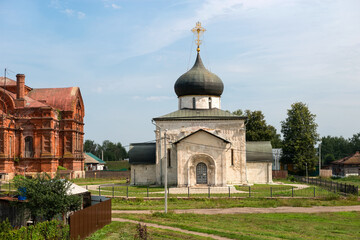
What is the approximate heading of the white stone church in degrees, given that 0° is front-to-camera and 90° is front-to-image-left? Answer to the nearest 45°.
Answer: approximately 0°

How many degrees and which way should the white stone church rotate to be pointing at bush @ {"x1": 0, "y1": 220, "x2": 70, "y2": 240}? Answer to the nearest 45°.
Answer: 0° — it already faces it

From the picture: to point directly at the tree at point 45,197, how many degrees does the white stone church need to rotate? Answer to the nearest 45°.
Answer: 0° — it already faces it

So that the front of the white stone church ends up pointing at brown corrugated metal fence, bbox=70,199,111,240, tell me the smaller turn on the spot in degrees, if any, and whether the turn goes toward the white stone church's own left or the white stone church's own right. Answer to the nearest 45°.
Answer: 0° — it already faces it
